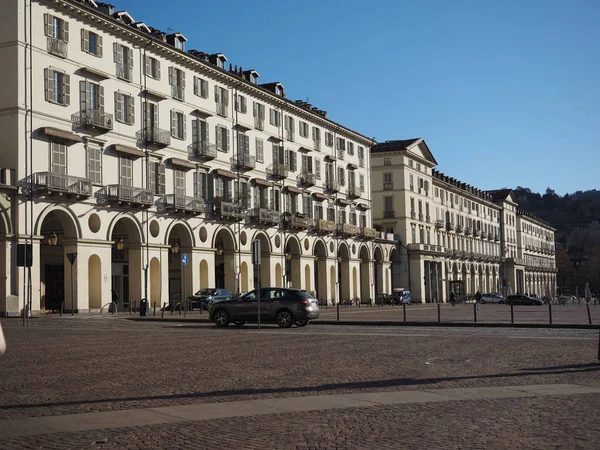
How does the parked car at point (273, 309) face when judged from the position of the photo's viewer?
facing away from the viewer and to the left of the viewer

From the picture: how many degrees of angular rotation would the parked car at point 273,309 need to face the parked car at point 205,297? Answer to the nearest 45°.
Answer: approximately 45° to its right
